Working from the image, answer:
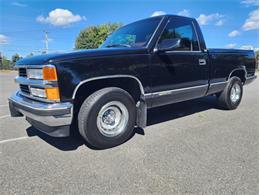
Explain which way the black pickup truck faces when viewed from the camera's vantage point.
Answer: facing the viewer and to the left of the viewer

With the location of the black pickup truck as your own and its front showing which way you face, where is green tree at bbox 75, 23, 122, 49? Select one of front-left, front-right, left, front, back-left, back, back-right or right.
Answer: back-right
